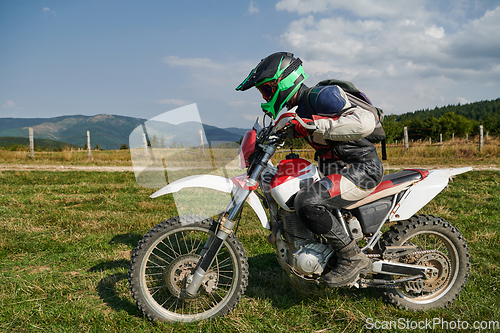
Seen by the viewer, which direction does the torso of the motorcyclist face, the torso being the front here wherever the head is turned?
to the viewer's left

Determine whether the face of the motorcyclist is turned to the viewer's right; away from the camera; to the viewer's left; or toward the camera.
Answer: to the viewer's left

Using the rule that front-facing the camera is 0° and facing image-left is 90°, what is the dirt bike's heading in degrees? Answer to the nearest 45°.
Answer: approximately 90°

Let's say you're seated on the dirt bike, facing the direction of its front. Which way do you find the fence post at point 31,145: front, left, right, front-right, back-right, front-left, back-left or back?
front-right

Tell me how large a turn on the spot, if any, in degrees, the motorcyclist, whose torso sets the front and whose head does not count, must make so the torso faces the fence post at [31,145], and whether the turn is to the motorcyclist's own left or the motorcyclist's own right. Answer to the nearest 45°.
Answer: approximately 45° to the motorcyclist's own right
